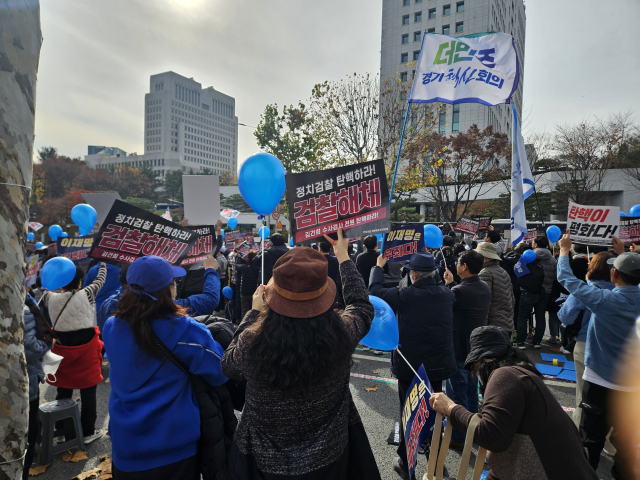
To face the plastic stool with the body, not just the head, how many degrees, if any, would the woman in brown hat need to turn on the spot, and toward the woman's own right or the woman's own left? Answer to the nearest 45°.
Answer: approximately 45° to the woman's own left

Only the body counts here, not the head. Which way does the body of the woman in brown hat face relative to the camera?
away from the camera

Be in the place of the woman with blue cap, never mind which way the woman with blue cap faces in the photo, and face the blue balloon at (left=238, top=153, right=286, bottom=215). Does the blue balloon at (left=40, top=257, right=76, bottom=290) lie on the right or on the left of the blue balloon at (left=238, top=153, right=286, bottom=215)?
left

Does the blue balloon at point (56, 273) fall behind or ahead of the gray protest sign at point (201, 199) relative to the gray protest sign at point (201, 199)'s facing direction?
behind

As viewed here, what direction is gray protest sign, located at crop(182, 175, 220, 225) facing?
away from the camera

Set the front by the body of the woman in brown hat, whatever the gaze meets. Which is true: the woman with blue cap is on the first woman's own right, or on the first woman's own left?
on the first woman's own left

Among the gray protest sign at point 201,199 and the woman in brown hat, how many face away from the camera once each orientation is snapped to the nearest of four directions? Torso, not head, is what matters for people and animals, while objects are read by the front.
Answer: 2

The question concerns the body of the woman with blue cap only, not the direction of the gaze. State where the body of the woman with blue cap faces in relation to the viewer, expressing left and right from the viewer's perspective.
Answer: facing away from the viewer and to the right of the viewer

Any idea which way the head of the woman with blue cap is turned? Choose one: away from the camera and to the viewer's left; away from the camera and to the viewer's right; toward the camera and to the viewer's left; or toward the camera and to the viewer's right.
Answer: away from the camera and to the viewer's right

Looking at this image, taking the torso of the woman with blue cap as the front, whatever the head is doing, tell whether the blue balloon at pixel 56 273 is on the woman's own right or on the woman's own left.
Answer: on the woman's own left

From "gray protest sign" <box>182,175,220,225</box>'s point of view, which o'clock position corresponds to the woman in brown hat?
The woman in brown hat is roughly at 6 o'clock from the gray protest sign.

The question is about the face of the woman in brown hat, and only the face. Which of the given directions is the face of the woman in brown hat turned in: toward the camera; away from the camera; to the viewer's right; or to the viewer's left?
away from the camera

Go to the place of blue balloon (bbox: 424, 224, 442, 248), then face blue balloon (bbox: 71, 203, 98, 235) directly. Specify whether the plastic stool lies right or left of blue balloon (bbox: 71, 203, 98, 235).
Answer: left

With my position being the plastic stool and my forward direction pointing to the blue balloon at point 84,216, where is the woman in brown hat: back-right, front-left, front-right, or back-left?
back-right

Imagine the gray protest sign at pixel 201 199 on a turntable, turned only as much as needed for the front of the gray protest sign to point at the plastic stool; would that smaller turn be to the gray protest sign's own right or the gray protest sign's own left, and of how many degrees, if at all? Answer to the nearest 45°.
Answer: approximately 135° to the gray protest sign's own left
